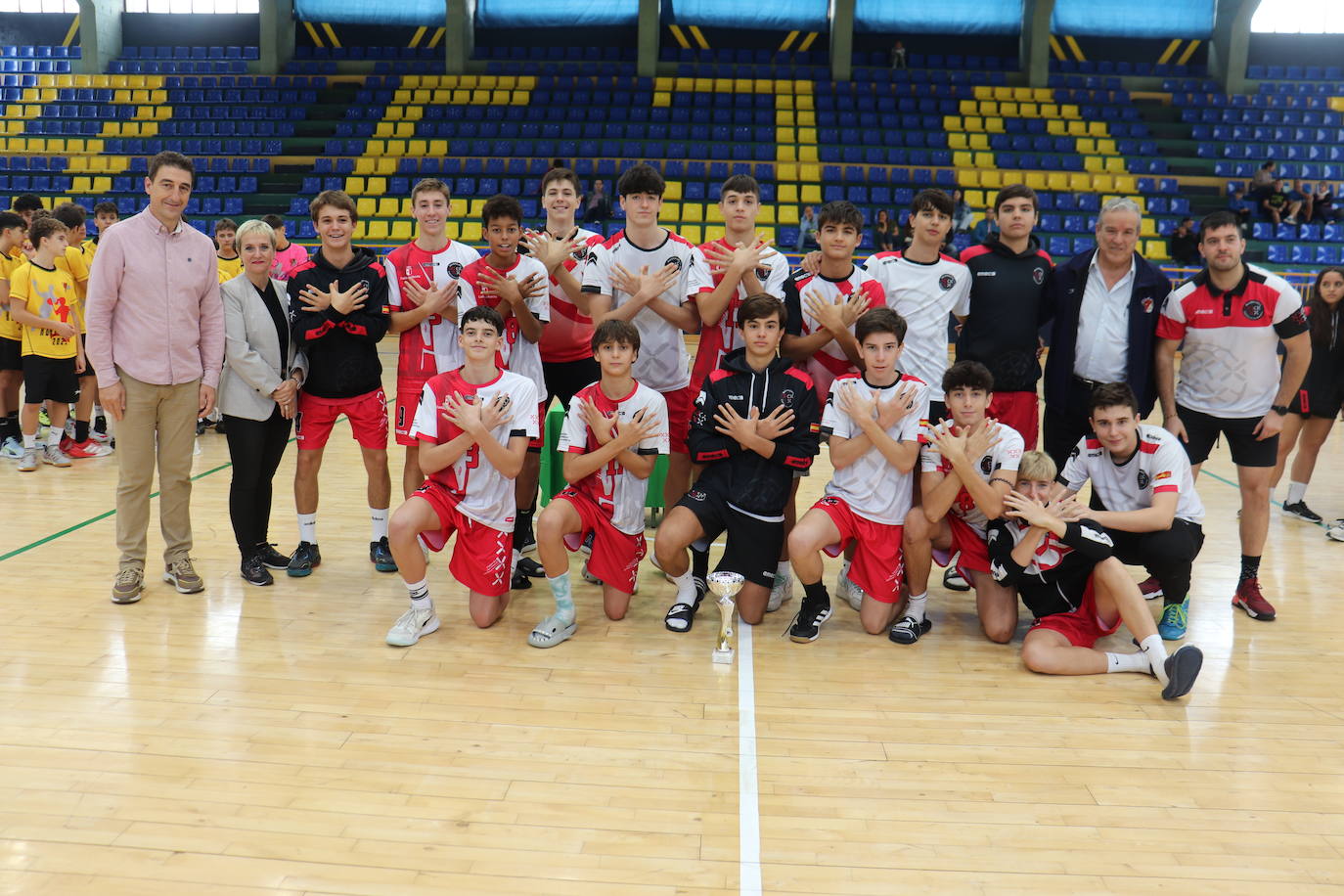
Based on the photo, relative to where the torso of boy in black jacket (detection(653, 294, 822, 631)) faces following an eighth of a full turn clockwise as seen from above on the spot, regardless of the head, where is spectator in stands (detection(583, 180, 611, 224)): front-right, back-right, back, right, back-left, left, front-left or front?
back-right

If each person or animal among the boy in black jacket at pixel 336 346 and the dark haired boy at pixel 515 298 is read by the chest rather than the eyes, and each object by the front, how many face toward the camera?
2

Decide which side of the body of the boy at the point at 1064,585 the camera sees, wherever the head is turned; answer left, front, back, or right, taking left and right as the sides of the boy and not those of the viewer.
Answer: front

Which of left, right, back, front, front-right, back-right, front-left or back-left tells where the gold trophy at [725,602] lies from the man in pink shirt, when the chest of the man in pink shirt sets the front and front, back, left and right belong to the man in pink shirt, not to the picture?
front-left

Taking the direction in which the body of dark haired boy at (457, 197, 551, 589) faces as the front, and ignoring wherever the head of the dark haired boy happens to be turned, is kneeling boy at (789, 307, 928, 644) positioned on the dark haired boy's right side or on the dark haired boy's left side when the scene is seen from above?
on the dark haired boy's left side

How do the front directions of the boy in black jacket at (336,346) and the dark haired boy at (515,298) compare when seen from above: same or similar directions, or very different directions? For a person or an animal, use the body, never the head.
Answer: same or similar directions

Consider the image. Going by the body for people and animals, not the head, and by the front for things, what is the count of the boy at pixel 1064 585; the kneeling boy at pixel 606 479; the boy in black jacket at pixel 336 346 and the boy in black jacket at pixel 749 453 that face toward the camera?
4

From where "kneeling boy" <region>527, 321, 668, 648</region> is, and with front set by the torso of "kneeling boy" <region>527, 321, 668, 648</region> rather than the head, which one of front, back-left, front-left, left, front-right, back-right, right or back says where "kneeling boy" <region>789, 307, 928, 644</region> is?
left

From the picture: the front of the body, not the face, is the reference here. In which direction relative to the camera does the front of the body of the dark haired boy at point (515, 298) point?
toward the camera

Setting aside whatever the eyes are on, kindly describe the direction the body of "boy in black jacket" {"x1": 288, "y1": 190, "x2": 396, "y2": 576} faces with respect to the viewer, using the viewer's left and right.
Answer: facing the viewer
